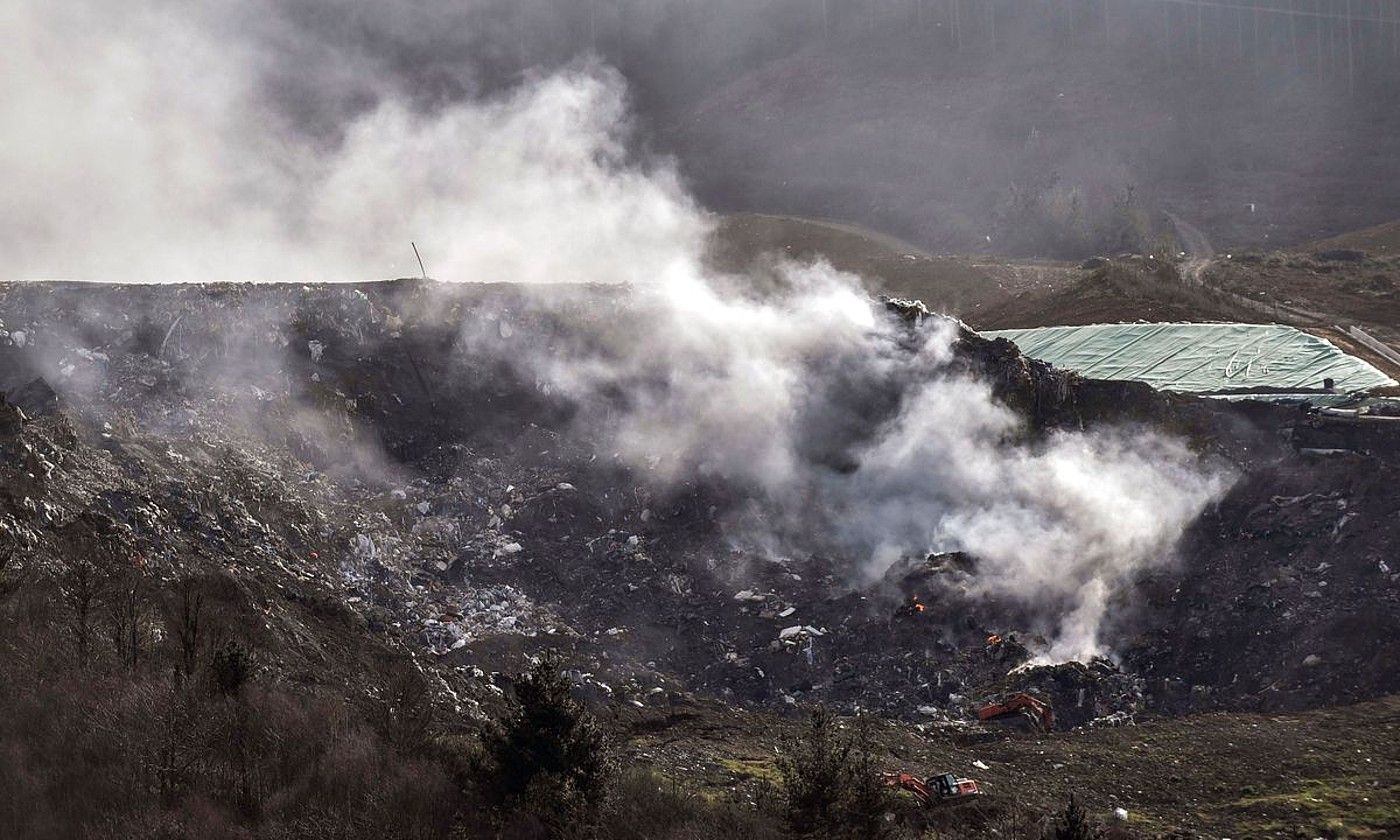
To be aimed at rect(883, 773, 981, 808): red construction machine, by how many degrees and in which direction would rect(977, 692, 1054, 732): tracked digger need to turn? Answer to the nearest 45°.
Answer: approximately 90° to its left

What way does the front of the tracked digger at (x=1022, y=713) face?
to the viewer's left
